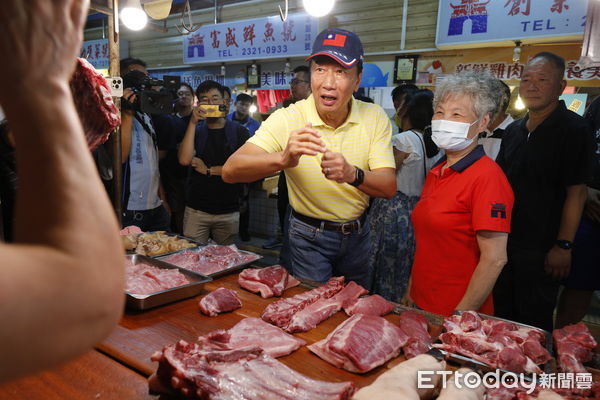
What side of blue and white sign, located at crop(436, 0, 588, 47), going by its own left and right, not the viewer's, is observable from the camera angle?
front

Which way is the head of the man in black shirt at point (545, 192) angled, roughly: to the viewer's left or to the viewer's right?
to the viewer's left

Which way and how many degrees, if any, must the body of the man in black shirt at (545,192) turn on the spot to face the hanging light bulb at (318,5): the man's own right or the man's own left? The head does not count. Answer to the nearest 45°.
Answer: approximately 45° to the man's own right

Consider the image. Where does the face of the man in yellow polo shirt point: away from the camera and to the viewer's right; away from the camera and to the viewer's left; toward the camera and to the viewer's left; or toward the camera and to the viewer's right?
toward the camera and to the viewer's left

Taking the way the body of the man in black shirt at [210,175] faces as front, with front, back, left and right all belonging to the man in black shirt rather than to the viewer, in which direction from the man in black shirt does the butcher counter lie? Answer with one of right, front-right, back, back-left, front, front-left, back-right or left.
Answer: front

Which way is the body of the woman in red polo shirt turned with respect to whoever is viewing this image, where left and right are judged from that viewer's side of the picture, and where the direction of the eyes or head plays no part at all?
facing the viewer and to the left of the viewer

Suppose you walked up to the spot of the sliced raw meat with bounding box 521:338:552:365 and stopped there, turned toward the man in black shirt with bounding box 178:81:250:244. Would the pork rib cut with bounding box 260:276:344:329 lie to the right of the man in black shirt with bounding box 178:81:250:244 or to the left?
left

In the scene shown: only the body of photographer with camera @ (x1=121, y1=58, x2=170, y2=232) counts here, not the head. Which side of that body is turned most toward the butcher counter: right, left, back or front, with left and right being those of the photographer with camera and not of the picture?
front

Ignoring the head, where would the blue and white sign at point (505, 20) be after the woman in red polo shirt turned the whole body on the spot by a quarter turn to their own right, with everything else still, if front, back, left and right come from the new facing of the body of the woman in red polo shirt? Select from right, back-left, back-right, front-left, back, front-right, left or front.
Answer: front-right

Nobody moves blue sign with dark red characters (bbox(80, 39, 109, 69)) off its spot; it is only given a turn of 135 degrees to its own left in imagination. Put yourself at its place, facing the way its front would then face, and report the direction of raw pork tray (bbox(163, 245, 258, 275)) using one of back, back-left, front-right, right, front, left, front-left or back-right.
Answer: back-right

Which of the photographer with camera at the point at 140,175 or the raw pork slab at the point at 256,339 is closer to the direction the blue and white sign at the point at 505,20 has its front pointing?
the raw pork slab

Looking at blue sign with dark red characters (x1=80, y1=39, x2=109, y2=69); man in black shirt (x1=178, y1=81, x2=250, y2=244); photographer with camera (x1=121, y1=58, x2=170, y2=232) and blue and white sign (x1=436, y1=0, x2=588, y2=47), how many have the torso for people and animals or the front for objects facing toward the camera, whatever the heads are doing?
4

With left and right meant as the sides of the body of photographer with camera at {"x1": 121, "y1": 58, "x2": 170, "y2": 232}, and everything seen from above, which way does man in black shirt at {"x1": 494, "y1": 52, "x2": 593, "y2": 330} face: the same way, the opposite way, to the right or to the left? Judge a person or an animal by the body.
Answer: to the right

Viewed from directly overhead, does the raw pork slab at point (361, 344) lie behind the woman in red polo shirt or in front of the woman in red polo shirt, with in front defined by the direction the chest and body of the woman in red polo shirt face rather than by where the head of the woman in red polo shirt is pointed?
in front

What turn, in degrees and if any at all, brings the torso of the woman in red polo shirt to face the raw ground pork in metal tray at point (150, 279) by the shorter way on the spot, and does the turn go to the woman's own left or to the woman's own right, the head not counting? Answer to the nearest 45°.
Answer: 0° — they already face it

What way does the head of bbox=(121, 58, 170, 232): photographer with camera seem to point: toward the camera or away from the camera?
toward the camera

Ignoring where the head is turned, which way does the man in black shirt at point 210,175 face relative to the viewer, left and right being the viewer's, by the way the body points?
facing the viewer
